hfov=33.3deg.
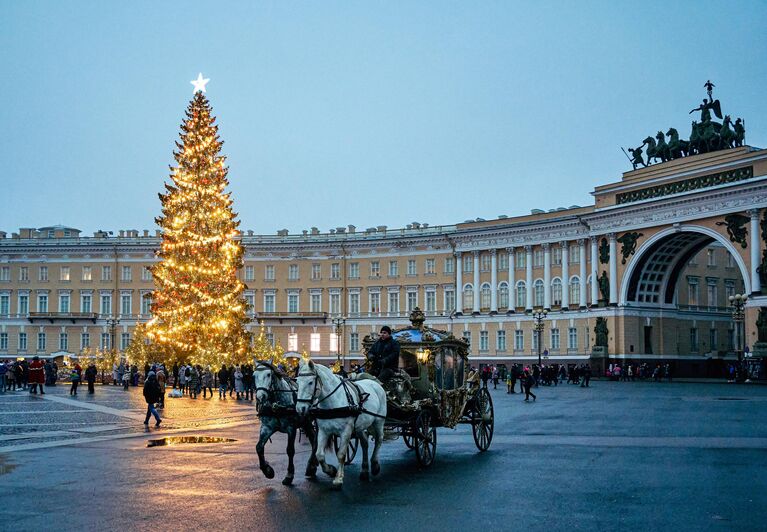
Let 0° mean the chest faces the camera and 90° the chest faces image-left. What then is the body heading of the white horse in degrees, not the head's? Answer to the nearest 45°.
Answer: approximately 45°

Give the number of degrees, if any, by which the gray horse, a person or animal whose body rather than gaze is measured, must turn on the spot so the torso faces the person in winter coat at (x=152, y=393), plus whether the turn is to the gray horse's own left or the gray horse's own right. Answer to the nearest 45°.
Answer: approximately 135° to the gray horse's own right

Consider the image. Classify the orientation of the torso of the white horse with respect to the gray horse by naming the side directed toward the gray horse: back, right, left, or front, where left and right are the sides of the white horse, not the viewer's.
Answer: right

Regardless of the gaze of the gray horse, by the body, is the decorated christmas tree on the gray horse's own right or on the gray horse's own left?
on the gray horse's own right

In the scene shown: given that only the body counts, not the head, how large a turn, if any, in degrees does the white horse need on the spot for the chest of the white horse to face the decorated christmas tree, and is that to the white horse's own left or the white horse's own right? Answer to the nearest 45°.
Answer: approximately 135° to the white horse's own right

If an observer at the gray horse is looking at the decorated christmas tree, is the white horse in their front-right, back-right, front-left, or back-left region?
back-right

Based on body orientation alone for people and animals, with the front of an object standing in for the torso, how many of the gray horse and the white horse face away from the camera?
0

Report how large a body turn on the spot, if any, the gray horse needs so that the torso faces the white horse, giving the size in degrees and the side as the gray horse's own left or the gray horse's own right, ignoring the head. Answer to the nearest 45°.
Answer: approximately 90° to the gray horse's own left

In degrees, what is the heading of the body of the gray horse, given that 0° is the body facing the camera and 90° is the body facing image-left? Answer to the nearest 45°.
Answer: approximately 45°

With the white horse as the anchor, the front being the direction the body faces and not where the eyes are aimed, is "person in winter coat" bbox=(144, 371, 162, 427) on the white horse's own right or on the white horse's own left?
on the white horse's own right
